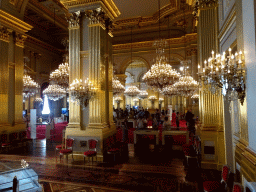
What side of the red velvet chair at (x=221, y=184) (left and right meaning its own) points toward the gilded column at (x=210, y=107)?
right

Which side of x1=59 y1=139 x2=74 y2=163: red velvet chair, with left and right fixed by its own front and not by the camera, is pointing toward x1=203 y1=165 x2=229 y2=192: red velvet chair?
left

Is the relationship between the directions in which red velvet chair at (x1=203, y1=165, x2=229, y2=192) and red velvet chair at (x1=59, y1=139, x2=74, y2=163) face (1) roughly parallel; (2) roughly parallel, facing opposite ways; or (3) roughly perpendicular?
roughly perpendicular

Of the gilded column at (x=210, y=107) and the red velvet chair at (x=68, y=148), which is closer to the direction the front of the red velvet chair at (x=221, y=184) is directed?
the red velvet chair

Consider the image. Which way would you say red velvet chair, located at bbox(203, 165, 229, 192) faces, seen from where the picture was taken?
facing to the left of the viewer

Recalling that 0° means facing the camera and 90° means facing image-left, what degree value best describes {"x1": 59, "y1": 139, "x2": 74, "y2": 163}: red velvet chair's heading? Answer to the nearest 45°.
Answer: approximately 45°
